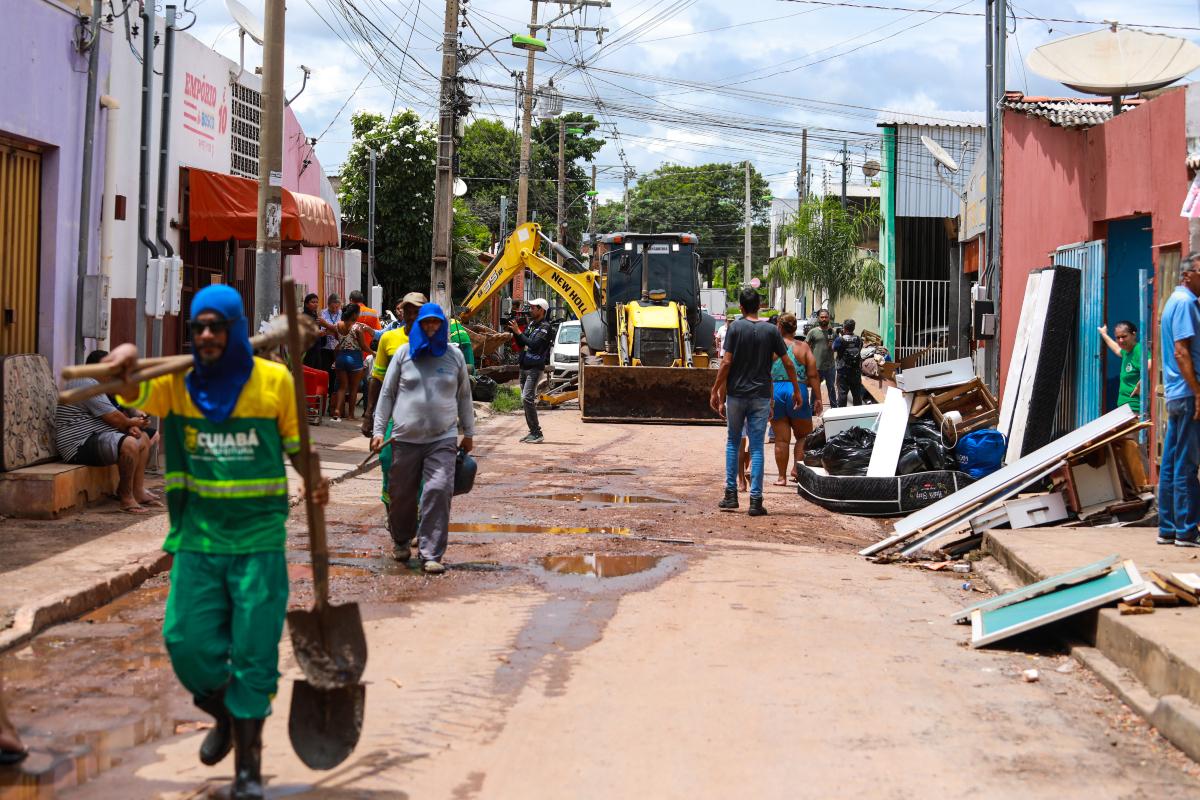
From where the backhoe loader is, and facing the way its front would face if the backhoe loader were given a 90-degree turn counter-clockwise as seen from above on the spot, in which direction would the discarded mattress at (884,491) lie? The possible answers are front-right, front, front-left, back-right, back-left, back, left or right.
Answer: right

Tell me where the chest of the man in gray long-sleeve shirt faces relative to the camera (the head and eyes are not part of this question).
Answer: toward the camera

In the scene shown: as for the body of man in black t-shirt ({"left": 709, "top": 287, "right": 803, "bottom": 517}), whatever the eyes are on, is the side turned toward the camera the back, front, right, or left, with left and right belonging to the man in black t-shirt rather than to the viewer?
back

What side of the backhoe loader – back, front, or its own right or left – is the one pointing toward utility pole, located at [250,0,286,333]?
front

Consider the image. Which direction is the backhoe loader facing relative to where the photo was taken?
toward the camera

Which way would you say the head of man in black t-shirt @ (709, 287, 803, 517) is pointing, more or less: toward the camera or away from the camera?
away from the camera

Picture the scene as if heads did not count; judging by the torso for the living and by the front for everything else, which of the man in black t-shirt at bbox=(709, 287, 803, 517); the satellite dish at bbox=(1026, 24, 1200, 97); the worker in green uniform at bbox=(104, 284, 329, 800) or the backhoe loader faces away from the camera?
the man in black t-shirt

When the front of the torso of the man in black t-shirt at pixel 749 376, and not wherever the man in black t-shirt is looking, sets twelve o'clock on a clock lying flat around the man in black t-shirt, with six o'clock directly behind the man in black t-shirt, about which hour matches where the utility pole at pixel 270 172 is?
The utility pole is roughly at 9 o'clock from the man in black t-shirt.

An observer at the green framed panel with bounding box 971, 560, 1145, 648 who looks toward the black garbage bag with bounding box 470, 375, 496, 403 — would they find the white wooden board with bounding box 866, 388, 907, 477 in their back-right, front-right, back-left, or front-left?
front-right

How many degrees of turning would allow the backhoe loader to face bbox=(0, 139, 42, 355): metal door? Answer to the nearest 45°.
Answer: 0° — it already faces it

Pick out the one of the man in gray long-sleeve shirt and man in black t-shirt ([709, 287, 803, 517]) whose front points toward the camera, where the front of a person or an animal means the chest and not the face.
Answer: the man in gray long-sleeve shirt

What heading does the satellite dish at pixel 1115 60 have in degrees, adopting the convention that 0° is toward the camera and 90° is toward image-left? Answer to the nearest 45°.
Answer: approximately 0°

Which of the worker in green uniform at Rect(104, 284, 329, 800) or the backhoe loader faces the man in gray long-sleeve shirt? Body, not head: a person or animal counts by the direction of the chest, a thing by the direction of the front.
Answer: the backhoe loader
